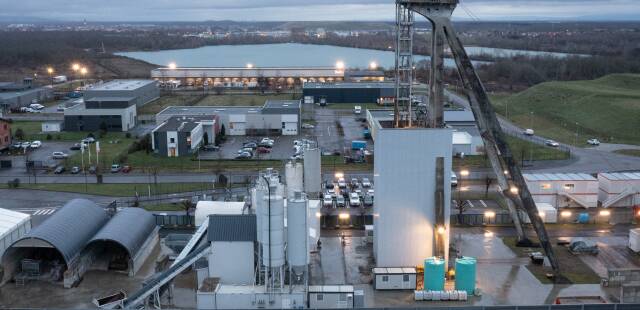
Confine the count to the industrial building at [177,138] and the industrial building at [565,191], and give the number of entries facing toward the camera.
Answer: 2

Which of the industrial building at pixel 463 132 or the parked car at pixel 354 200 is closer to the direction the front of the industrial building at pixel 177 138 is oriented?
the parked car

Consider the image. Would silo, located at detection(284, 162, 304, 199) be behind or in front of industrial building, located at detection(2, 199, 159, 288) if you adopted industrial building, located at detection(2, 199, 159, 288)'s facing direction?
behind

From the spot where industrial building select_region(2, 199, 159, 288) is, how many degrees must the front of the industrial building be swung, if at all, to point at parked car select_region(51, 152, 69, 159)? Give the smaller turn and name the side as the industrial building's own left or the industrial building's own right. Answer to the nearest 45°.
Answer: approximately 135° to the industrial building's own right

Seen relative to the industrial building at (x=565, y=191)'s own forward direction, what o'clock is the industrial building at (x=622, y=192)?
the industrial building at (x=622, y=192) is roughly at 8 o'clock from the industrial building at (x=565, y=191).

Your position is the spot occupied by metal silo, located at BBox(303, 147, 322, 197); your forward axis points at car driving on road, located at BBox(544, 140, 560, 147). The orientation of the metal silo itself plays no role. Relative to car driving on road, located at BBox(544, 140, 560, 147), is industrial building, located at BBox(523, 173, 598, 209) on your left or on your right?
right

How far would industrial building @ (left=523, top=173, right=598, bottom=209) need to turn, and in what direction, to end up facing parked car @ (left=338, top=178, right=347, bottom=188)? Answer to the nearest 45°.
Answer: approximately 90° to its right
